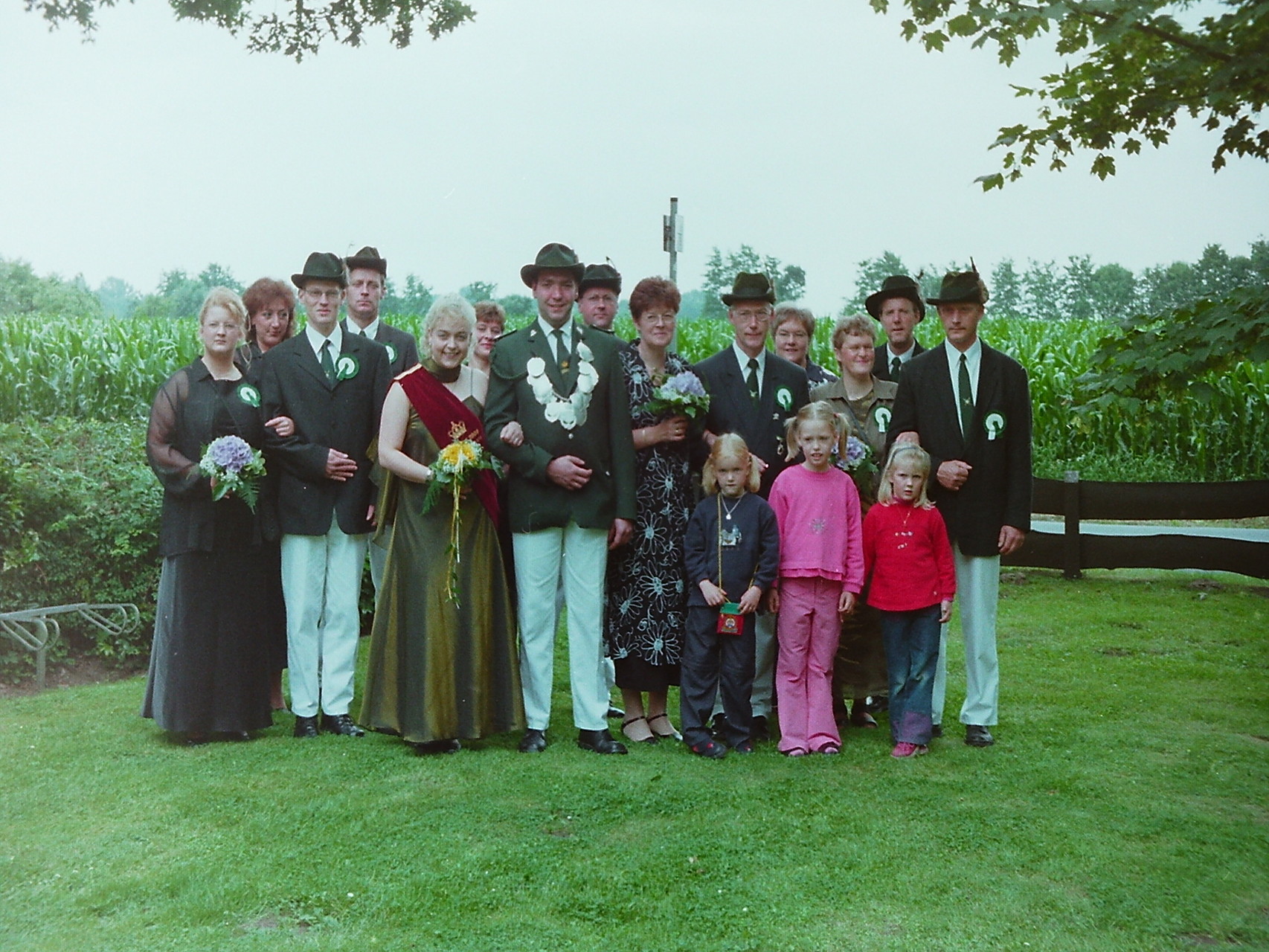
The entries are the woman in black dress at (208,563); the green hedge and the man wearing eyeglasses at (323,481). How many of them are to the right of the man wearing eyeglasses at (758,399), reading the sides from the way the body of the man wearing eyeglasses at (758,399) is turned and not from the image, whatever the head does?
3

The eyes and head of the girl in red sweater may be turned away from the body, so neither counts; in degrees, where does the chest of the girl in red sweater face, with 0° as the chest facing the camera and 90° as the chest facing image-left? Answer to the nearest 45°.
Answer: approximately 0°

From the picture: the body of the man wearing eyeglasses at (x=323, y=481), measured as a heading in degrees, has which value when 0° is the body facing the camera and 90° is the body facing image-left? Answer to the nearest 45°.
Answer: approximately 0°
